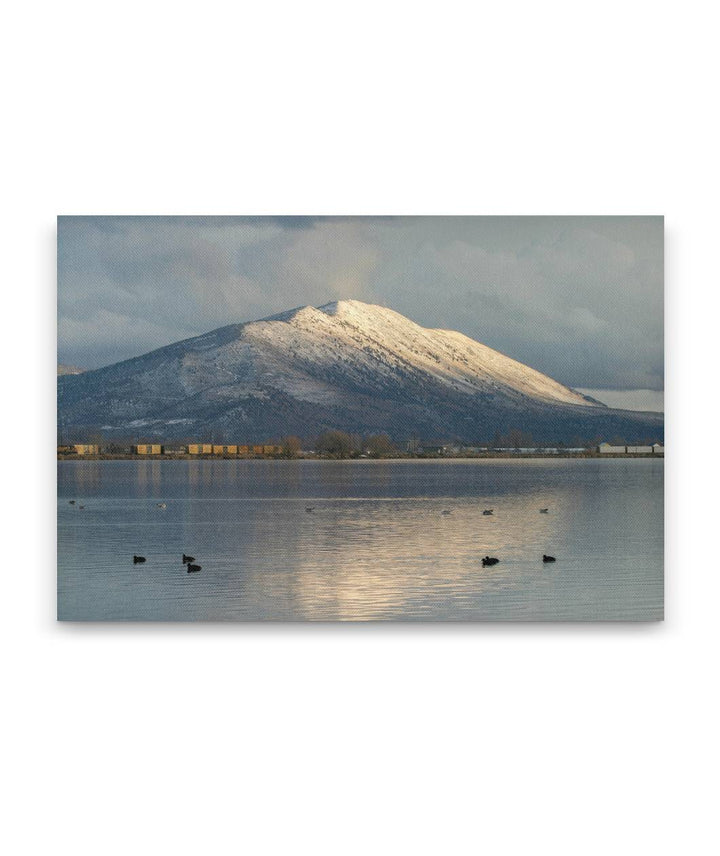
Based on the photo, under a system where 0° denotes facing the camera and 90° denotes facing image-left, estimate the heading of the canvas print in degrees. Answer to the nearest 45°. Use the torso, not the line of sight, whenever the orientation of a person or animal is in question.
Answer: approximately 0°
